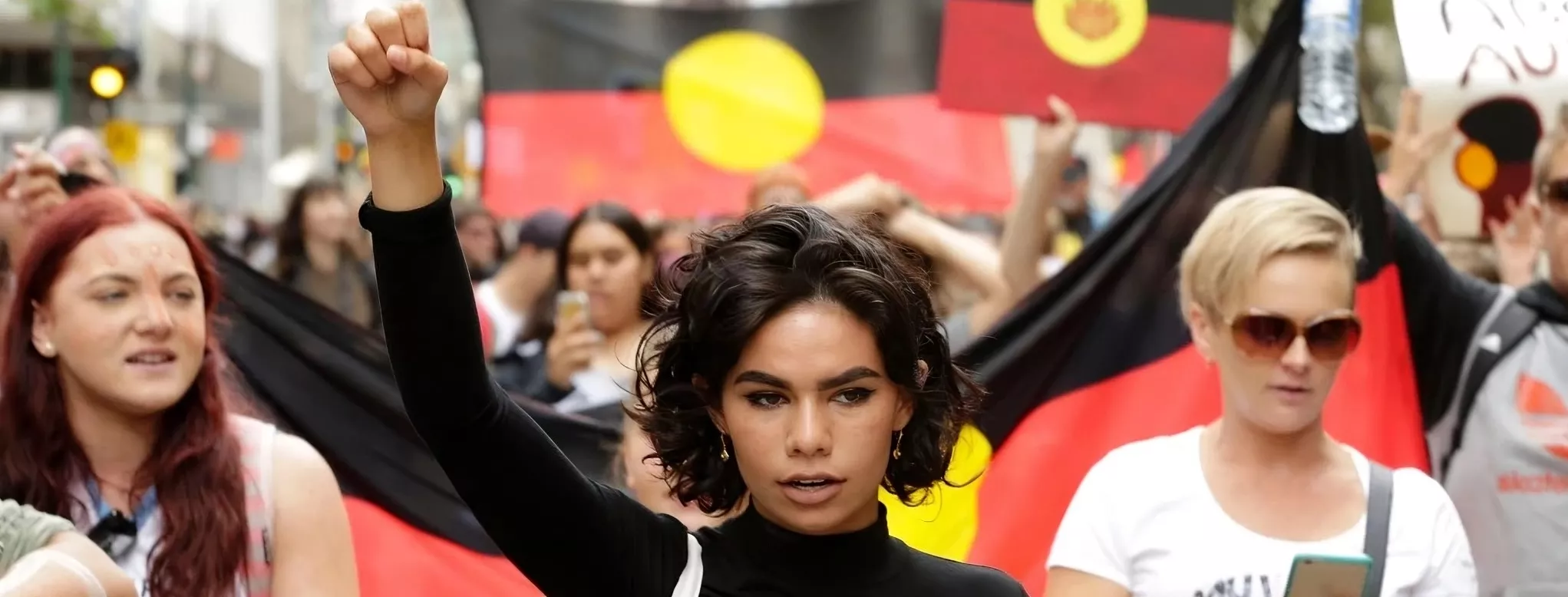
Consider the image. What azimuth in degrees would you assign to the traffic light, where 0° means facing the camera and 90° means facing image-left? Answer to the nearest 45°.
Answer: approximately 45°

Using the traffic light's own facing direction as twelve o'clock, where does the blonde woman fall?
The blonde woman is roughly at 12 o'clock from the traffic light.

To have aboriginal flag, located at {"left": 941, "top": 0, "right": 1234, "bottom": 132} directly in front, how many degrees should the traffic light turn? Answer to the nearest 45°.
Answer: approximately 45° to its left

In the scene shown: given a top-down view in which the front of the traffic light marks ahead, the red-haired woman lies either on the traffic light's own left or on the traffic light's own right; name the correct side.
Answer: on the traffic light's own left

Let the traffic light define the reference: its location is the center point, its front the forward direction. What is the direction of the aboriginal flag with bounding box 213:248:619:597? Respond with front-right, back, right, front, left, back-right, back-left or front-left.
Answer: front-left

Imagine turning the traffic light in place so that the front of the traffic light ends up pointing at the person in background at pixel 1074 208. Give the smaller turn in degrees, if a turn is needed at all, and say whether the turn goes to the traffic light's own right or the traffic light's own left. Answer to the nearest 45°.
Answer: approximately 90° to the traffic light's own left

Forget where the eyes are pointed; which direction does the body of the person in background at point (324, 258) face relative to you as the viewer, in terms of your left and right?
facing the viewer and to the right of the viewer

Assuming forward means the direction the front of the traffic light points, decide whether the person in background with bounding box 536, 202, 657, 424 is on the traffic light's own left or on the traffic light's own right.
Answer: on the traffic light's own left

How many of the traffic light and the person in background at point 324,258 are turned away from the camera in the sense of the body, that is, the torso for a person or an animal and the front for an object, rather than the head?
0
